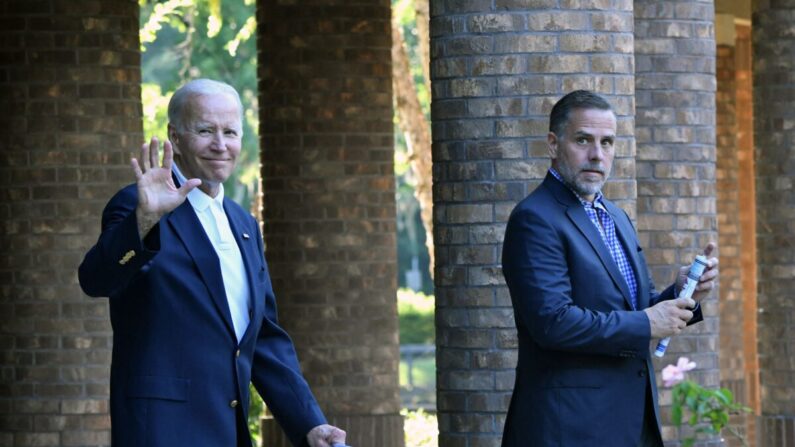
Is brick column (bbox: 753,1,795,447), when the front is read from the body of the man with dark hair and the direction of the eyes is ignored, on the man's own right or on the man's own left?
on the man's own left

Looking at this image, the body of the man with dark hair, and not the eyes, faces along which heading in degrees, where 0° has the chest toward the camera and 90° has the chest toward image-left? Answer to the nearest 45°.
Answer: approximately 315°

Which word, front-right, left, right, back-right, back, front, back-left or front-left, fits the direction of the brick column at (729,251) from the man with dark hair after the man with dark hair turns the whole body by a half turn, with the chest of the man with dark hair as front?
front-right

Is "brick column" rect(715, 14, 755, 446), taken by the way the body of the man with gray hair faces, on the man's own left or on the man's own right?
on the man's own left

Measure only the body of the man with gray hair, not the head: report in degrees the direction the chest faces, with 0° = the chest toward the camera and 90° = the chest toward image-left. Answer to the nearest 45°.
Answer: approximately 315°

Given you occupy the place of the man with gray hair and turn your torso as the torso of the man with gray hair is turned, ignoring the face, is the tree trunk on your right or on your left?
on your left

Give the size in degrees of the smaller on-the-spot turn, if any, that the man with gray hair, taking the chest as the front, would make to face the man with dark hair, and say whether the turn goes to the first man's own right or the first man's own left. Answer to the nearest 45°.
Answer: approximately 45° to the first man's own left

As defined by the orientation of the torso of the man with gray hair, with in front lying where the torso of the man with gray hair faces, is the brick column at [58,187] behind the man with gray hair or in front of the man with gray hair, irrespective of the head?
behind

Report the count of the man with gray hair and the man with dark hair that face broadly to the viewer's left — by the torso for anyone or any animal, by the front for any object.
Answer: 0

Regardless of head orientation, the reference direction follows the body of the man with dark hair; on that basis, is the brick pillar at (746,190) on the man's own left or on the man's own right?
on the man's own left
